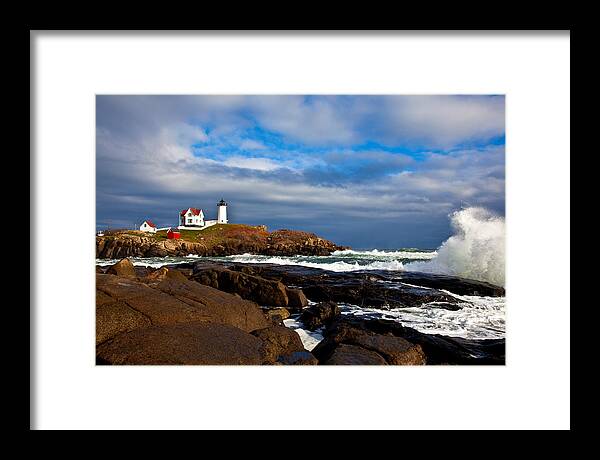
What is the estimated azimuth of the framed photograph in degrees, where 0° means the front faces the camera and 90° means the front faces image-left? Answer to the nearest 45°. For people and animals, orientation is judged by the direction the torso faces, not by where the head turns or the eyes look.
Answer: approximately 0°
